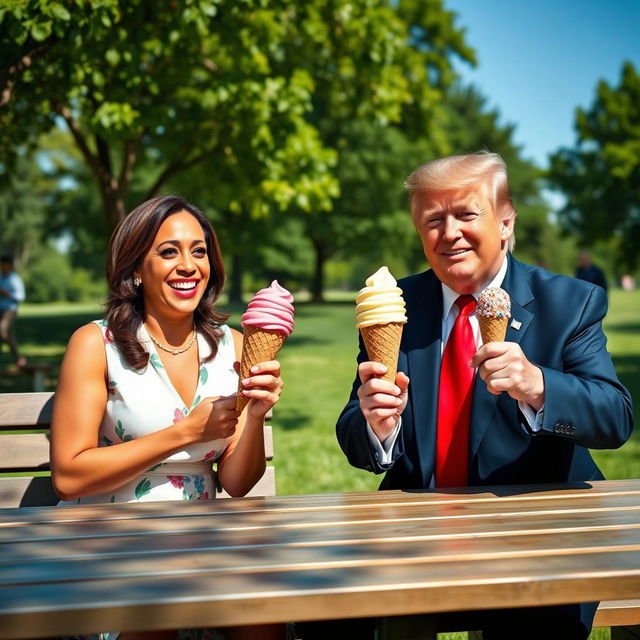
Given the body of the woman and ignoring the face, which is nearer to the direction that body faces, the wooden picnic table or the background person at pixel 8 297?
the wooden picnic table

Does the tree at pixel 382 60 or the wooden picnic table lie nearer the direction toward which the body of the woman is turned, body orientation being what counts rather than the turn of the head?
the wooden picnic table

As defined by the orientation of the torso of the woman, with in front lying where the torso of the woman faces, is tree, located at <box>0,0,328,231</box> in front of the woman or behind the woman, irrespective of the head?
behind

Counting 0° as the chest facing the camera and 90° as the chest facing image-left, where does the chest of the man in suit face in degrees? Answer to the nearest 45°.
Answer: approximately 45°

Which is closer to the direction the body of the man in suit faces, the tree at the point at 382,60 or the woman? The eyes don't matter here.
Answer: the woman

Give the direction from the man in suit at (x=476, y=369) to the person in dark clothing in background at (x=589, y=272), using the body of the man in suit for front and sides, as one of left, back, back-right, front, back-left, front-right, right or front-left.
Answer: back-right

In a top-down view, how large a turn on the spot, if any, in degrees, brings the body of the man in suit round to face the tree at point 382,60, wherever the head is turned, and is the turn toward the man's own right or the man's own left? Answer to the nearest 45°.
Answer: approximately 135° to the man's own right

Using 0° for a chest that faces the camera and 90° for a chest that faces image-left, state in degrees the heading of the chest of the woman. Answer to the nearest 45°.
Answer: approximately 315°

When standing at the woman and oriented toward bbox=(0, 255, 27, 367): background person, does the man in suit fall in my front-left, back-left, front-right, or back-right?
back-right

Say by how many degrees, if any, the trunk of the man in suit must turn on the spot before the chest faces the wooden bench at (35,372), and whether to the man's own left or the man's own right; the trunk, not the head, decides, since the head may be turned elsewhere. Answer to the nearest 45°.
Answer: approximately 90° to the man's own right

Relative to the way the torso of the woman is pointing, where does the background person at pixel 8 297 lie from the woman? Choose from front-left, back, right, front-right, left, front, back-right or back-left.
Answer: back-left
